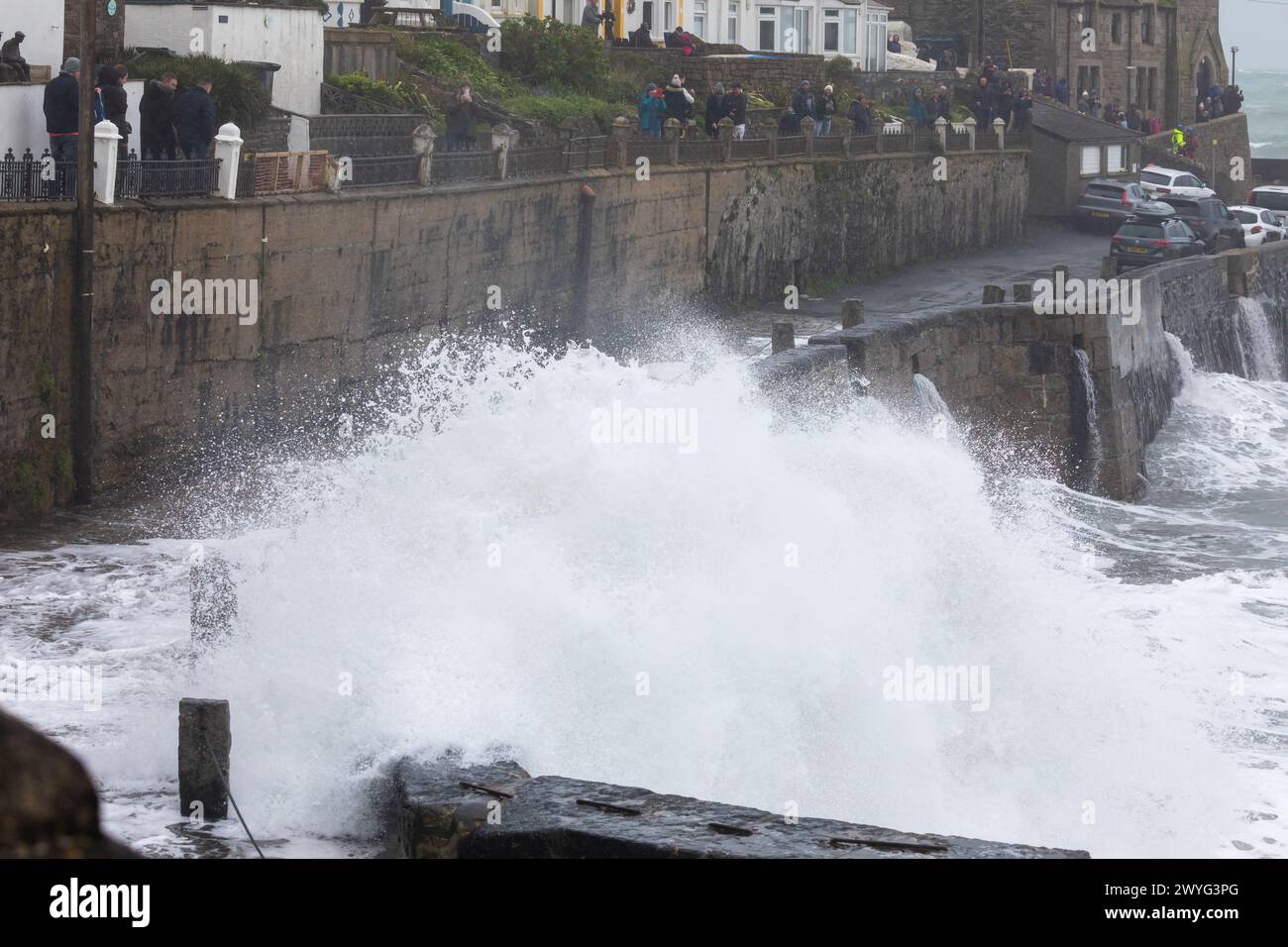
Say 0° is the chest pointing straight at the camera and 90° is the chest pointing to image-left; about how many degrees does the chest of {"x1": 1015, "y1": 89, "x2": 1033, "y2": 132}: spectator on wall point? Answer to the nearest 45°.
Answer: approximately 315°

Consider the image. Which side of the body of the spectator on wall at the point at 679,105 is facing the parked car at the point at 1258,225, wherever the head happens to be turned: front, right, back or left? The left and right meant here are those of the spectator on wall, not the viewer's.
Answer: left

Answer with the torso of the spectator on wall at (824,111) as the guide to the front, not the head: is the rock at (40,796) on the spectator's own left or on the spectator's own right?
on the spectator's own right
